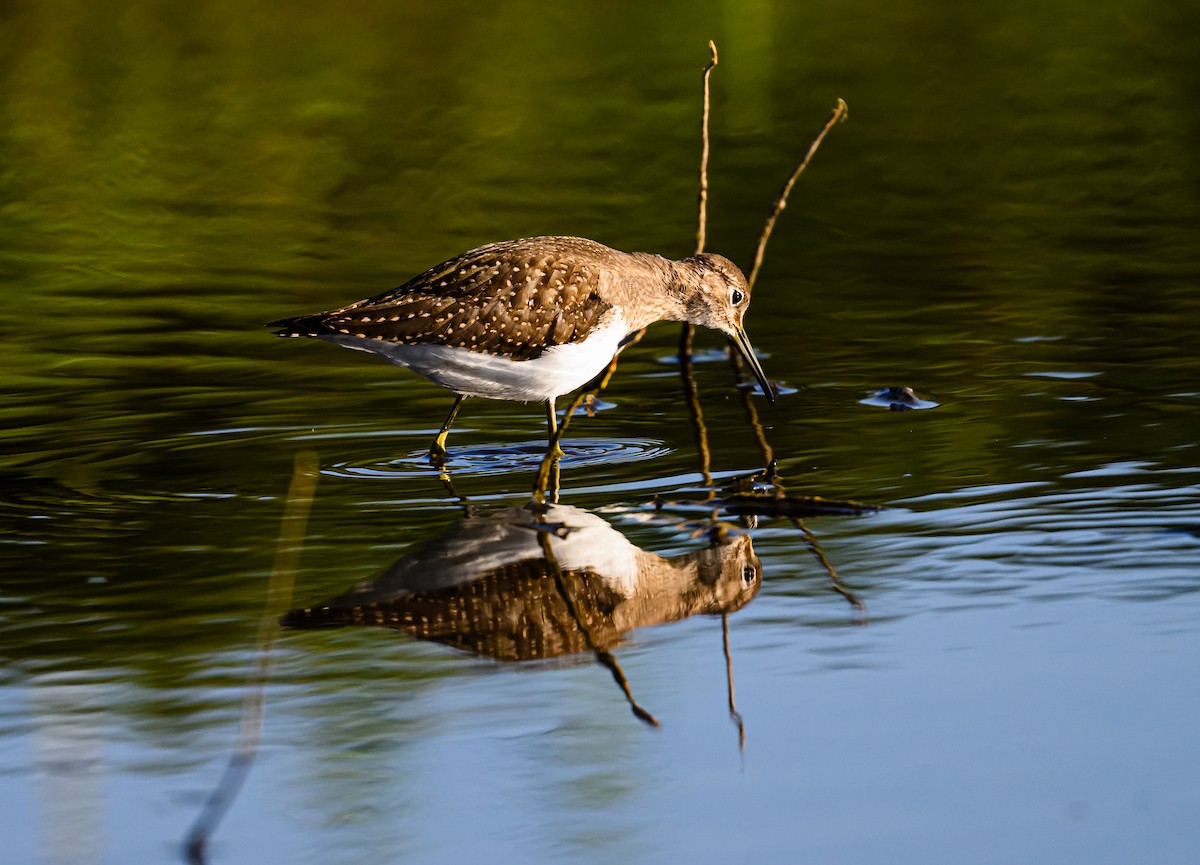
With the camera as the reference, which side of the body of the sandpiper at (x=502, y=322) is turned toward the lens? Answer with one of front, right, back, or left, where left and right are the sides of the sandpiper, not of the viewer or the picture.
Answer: right
